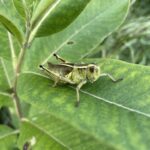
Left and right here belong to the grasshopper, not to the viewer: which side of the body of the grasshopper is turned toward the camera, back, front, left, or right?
right
